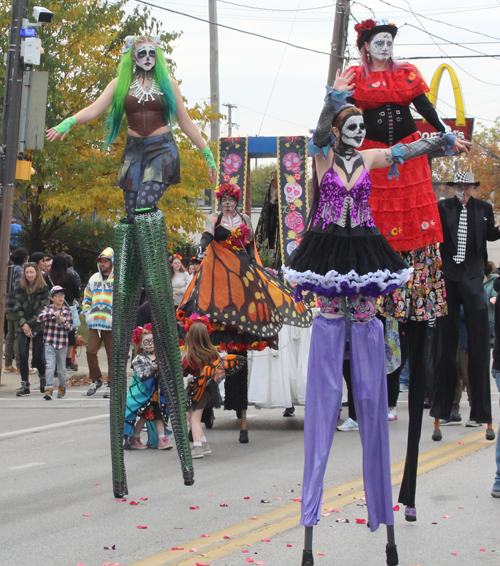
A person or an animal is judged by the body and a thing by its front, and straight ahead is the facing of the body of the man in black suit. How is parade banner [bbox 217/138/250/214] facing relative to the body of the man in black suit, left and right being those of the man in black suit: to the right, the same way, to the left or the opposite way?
the same way

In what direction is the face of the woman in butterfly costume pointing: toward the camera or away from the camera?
toward the camera

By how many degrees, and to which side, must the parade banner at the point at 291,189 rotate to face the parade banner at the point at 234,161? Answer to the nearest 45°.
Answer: approximately 90° to its right

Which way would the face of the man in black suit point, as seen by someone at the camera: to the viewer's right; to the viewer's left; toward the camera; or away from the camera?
toward the camera

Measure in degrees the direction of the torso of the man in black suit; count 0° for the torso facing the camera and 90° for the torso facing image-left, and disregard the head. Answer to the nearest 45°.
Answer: approximately 0°

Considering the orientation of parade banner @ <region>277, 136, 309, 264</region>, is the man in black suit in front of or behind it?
in front

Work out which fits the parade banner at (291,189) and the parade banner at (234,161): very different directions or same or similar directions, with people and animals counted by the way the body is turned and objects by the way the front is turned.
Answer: same or similar directions

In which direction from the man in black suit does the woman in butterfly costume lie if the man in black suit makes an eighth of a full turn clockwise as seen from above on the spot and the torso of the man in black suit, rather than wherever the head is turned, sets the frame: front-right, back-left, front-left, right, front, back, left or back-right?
front-right

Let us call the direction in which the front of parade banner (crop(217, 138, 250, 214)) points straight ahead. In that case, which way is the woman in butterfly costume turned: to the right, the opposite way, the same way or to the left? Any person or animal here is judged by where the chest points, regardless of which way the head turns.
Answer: the same way

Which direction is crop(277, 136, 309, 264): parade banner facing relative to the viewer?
toward the camera

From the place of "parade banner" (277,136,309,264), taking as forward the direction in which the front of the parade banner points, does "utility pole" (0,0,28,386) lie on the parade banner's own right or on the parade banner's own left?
on the parade banner's own right

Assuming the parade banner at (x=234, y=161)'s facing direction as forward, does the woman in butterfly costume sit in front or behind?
in front

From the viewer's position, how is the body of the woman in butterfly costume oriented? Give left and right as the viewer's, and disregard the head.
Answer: facing the viewer
